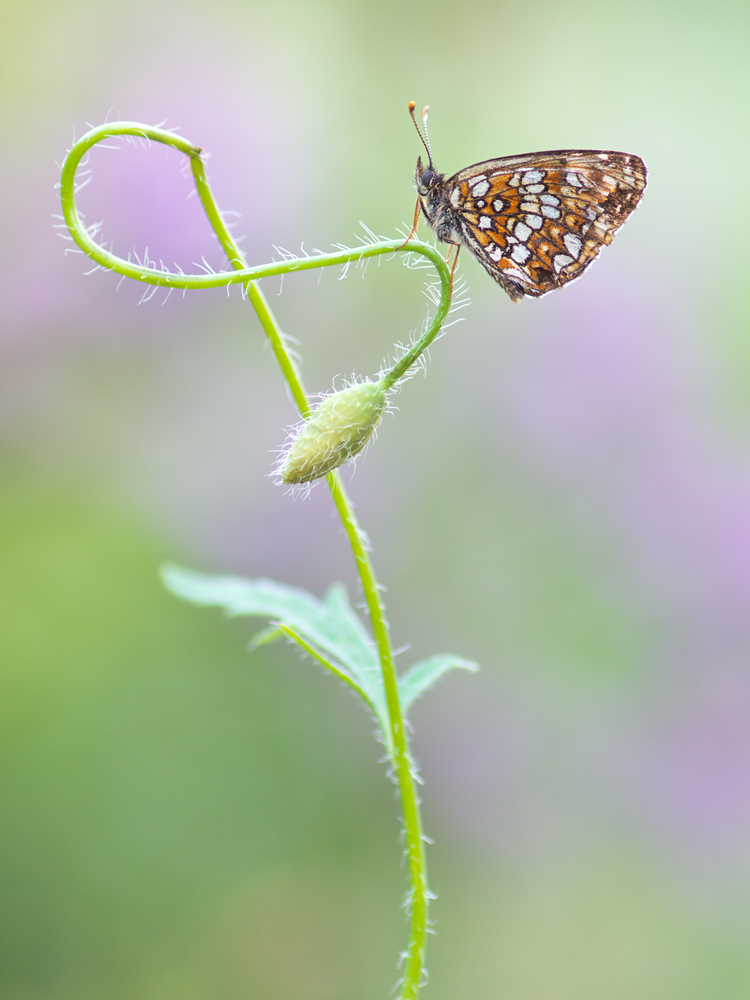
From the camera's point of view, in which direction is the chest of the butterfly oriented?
to the viewer's left
